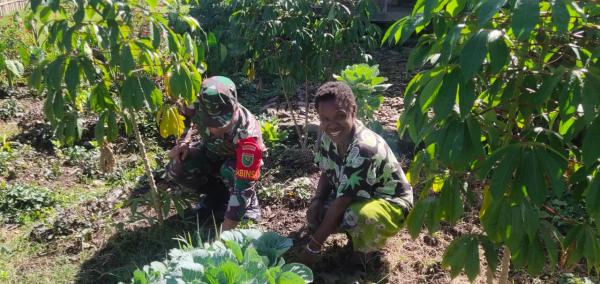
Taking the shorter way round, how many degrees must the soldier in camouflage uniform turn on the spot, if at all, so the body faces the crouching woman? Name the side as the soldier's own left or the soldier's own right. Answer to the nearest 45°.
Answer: approximately 90° to the soldier's own left

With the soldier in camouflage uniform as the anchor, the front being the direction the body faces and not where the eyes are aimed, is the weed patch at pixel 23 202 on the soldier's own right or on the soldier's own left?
on the soldier's own right

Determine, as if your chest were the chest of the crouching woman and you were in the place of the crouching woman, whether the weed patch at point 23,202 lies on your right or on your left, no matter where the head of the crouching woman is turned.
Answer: on your right

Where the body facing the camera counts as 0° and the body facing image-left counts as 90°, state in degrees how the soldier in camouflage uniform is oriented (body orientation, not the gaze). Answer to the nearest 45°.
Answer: approximately 45°

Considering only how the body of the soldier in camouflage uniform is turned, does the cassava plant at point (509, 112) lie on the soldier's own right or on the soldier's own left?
on the soldier's own left

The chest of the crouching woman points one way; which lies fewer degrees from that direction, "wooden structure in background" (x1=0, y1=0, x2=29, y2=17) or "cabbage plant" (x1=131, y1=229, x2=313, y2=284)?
the cabbage plant

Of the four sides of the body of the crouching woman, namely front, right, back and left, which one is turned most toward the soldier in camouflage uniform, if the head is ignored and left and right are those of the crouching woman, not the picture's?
right

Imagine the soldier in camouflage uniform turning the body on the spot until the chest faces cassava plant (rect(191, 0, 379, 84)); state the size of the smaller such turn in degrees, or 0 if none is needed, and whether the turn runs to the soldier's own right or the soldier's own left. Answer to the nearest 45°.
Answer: approximately 180°

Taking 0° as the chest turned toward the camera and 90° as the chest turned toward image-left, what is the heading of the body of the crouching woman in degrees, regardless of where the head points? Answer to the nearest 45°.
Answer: approximately 45°

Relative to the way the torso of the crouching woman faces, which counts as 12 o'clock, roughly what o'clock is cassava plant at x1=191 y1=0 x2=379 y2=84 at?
The cassava plant is roughly at 4 o'clock from the crouching woman.

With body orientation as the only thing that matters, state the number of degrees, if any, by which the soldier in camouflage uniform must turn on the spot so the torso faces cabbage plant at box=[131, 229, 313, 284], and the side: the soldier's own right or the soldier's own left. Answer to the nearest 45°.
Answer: approximately 45° to the soldier's own left
